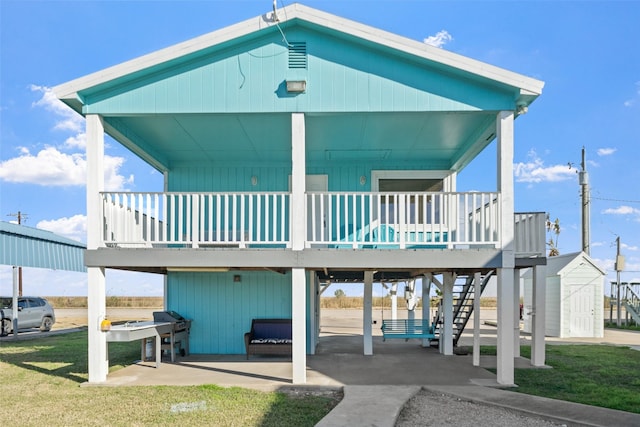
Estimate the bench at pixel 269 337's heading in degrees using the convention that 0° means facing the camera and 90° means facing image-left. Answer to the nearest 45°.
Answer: approximately 0°

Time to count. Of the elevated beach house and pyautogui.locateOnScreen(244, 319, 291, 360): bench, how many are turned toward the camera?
2
